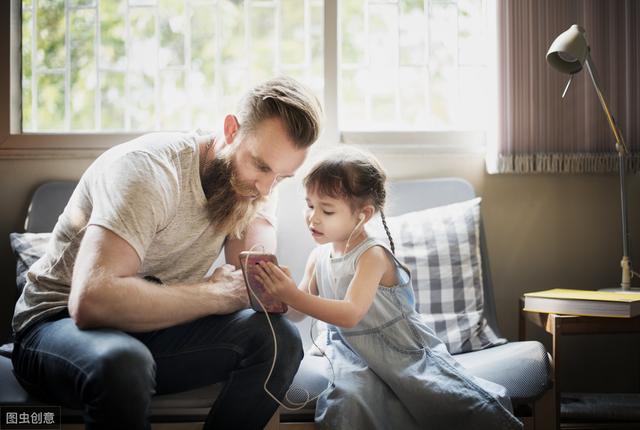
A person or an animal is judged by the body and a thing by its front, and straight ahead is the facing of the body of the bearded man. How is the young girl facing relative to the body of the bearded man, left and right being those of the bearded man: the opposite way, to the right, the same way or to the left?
to the right

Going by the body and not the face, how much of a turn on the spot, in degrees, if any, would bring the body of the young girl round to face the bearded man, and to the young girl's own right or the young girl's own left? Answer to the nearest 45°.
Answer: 0° — they already face them

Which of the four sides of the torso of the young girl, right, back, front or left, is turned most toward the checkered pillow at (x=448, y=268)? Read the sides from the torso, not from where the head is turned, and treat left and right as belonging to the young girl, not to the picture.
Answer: back

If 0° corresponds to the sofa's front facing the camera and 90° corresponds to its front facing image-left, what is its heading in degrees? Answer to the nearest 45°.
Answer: approximately 0°

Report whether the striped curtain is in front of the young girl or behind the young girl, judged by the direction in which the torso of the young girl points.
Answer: behind

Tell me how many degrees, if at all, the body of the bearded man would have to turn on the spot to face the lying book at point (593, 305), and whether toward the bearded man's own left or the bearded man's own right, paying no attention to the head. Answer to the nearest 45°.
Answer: approximately 45° to the bearded man's own left

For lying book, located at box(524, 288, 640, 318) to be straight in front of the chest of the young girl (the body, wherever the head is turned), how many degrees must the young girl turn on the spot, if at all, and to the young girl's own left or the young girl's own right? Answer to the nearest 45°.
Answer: approximately 135° to the young girl's own left

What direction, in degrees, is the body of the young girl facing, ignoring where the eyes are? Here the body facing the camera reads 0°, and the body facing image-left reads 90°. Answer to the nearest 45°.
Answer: approximately 45°
